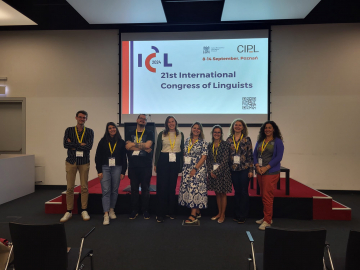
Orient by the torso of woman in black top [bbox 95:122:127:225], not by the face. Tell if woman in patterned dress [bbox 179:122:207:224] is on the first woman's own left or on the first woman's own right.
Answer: on the first woman's own left

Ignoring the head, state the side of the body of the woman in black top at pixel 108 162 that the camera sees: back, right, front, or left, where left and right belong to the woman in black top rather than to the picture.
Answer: front

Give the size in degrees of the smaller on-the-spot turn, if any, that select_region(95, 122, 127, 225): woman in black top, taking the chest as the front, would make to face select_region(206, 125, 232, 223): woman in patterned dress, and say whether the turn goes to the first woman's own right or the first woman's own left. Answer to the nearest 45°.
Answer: approximately 90° to the first woman's own left

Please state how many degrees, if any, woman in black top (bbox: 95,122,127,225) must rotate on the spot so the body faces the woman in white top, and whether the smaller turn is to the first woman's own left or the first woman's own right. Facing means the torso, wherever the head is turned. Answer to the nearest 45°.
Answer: approximately 90° to the first woman's own left

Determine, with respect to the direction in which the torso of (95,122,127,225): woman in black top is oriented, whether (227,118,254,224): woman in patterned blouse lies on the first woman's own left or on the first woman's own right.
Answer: on the first woman's own left
